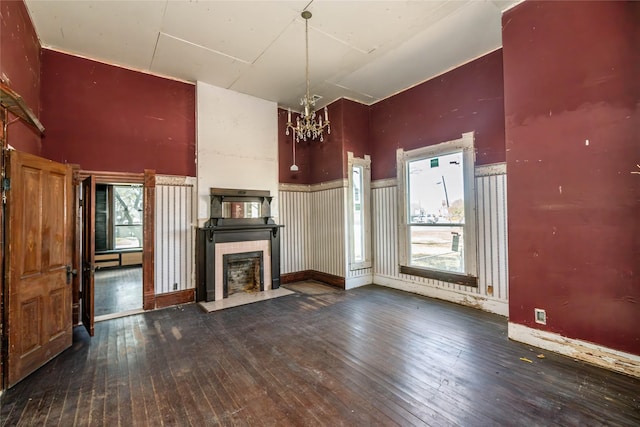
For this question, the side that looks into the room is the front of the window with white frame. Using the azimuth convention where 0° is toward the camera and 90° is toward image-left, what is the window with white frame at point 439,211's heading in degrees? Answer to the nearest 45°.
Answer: approximately 45°

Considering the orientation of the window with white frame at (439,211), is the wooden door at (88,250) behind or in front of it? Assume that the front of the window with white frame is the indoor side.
in front

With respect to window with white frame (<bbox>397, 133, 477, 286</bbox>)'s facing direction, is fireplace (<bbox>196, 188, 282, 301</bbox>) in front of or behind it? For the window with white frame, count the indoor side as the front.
in front

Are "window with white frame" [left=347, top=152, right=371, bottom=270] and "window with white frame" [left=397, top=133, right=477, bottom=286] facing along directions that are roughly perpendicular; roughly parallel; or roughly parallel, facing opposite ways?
roughly perpendicular

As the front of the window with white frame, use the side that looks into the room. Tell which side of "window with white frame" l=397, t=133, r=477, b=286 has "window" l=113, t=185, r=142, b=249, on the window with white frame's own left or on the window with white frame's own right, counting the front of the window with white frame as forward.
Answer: on the window with white frame's own right

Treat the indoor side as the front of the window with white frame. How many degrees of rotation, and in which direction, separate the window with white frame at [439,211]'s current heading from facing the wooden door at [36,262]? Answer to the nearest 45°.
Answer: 0° — it already faces it
